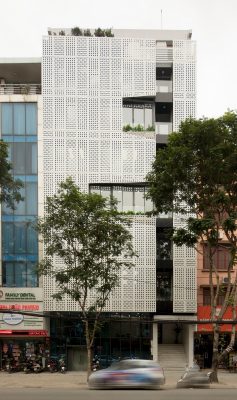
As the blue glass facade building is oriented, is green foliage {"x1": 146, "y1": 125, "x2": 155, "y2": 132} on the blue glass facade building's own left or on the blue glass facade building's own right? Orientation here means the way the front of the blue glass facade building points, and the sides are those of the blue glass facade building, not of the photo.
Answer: on the blue glass facade building's own left

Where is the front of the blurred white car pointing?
to the viewer's left

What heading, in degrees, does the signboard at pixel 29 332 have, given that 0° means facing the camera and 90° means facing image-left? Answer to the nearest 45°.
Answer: approximately 0°

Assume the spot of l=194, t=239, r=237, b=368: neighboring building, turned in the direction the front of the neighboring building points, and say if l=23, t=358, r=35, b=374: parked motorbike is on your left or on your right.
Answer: on your right

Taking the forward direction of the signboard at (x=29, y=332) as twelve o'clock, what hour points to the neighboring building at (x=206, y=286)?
The neighboring building is roughly at 9 o'clock from the signboard.

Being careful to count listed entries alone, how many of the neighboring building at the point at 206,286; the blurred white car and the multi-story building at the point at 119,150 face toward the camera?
2

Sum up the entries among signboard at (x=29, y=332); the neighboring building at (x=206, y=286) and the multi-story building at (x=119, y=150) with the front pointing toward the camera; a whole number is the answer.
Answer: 3

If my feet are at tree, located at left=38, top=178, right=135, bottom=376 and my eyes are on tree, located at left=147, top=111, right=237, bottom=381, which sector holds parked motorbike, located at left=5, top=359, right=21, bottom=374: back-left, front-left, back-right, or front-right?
back-left

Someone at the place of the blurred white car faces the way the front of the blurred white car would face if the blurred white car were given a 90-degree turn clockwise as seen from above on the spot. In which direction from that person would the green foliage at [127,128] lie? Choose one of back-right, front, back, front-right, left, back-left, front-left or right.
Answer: front

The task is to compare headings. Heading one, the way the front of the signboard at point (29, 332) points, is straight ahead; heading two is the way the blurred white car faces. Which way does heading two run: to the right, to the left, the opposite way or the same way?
to the right
